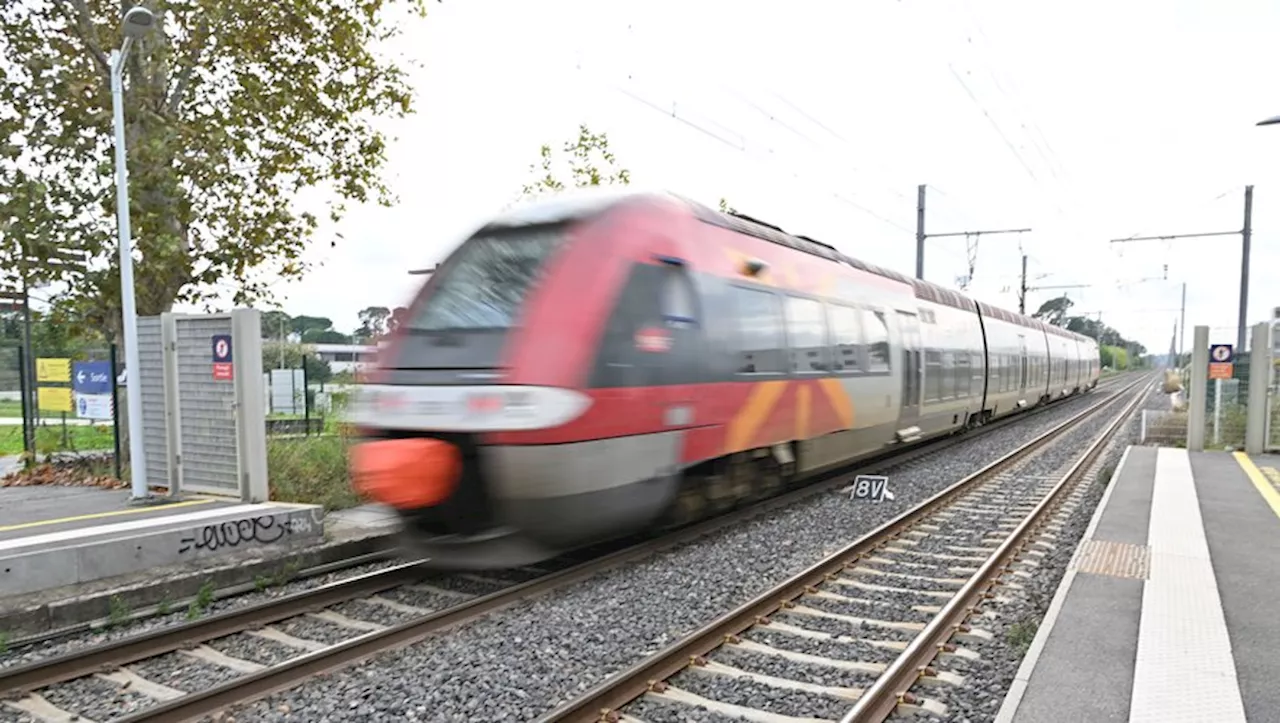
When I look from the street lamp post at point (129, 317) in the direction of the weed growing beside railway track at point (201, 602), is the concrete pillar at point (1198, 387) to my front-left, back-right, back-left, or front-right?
front-left

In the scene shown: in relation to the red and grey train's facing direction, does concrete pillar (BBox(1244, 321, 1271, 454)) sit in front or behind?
behind

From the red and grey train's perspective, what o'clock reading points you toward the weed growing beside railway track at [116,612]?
The weed growing beside railway track is roughly at 1 o'clock from the red and grey train.

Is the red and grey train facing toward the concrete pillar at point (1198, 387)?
no

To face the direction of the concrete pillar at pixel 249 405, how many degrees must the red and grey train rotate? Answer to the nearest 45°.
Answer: approximately 45° to its right

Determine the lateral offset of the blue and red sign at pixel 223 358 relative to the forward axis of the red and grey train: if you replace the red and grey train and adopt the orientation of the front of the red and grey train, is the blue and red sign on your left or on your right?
on your right

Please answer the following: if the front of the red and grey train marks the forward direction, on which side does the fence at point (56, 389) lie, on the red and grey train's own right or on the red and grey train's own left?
on the red and grey train's own right

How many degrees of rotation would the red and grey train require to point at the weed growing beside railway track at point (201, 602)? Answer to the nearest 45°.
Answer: approximately 45° to its right

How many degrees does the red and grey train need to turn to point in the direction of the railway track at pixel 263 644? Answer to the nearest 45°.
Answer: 0° — it already faces it

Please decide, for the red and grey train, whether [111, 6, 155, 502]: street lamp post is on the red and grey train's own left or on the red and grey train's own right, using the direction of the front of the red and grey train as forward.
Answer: on the red and grey train's own right

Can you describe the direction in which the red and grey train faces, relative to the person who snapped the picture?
facing the viewer and to the left of the viewer
